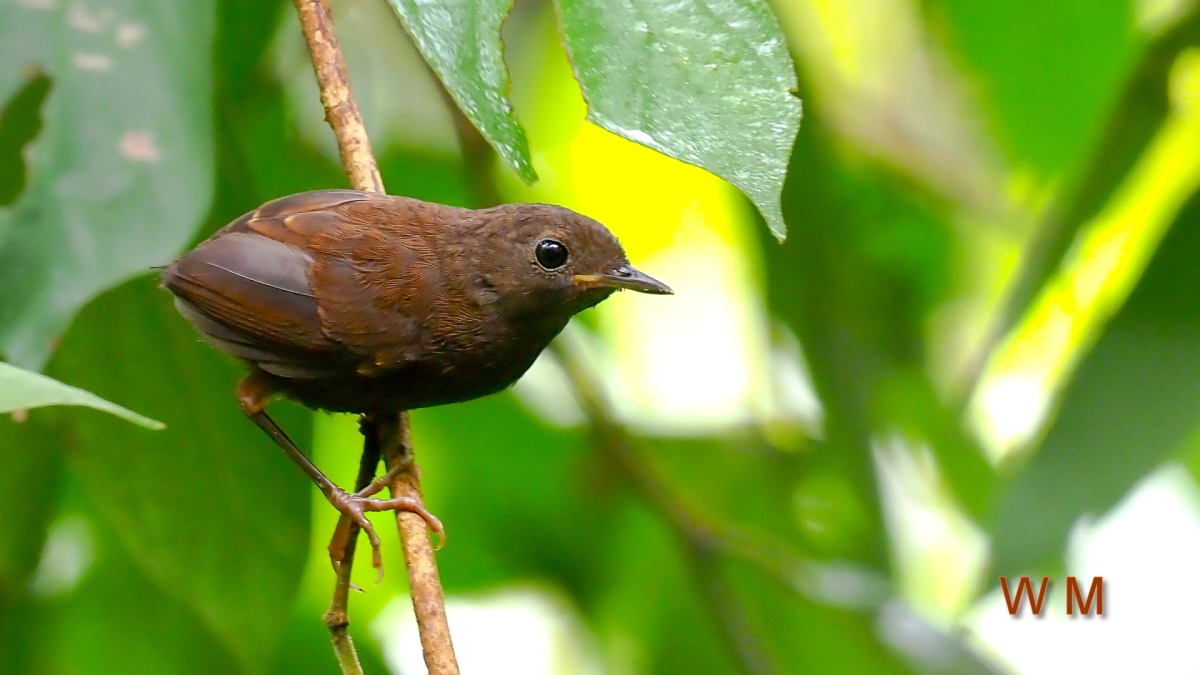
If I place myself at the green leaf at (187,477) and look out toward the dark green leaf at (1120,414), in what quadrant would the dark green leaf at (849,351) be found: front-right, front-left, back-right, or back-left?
front-left

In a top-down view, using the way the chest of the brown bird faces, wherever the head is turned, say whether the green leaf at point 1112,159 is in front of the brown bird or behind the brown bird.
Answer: in front

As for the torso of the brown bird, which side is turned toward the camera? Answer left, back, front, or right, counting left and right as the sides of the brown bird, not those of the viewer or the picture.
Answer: right

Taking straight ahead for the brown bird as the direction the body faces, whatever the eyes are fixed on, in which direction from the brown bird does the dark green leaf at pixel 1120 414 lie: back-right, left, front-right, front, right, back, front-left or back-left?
front
